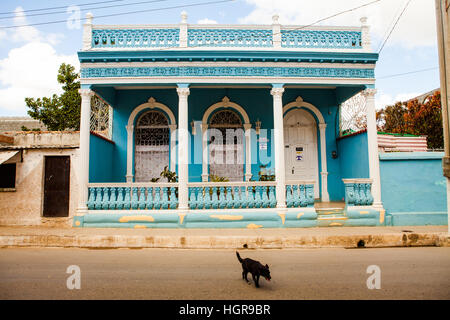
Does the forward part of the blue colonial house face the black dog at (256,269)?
yes

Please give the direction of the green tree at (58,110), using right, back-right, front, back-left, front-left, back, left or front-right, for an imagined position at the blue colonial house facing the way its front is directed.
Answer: back-right

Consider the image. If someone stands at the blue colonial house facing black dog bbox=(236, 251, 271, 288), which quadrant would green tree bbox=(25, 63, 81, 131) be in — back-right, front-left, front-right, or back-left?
back-right

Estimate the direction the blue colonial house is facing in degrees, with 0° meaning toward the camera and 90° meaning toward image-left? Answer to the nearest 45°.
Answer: approximately 0°

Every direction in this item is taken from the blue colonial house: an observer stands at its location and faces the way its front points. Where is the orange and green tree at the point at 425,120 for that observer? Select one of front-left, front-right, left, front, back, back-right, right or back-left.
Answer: back-left
